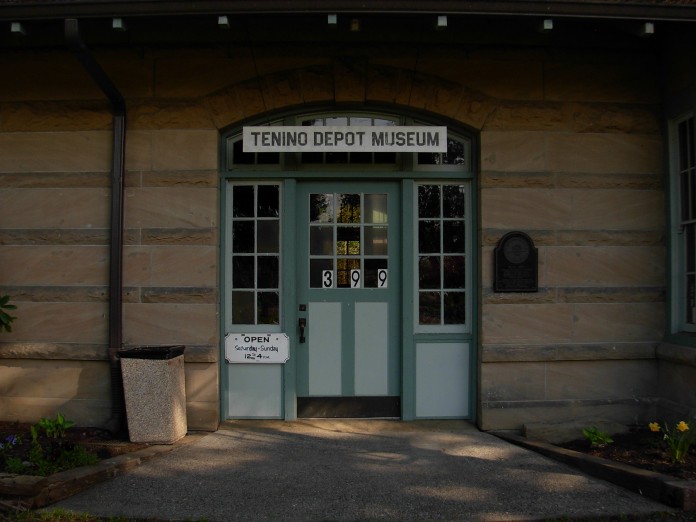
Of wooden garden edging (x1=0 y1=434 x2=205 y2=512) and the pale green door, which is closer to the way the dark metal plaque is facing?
the wooden garden edging

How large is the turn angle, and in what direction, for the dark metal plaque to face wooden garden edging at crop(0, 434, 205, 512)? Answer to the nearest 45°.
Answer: approximately 45° to its right

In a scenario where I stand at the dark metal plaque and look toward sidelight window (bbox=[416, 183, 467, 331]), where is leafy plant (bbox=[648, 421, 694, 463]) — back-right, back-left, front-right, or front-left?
back-left

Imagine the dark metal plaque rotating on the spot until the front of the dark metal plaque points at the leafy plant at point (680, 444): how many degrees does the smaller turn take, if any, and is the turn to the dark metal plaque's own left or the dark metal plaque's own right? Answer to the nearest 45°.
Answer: approximately 45° to the dark metal plaque's own left

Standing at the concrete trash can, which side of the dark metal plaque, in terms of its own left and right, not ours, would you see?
right

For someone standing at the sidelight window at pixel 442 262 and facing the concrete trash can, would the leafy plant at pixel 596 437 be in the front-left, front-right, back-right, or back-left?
back-left

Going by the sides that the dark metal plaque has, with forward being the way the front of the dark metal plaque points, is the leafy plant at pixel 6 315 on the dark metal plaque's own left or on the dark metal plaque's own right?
on the dark metal plaque's own right

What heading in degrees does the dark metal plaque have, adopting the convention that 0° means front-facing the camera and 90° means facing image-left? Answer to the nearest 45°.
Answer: approximately 0°

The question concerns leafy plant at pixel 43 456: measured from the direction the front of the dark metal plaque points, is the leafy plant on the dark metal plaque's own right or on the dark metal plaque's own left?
on the dark metal plaque's own right

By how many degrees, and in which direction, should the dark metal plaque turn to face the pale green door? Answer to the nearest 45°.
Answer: approximately 90° to its right
